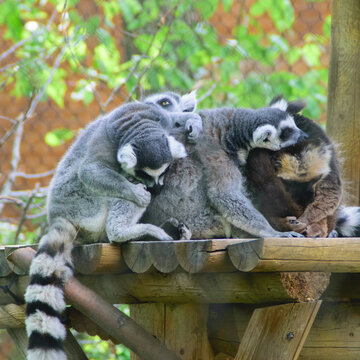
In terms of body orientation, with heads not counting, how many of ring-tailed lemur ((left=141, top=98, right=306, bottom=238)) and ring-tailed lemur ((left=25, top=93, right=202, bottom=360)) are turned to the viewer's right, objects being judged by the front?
2

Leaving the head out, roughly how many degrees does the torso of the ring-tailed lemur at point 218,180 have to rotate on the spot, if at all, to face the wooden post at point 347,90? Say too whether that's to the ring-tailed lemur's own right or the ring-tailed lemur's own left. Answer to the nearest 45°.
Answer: approximately 45° to the ring-tailed lemur's own left

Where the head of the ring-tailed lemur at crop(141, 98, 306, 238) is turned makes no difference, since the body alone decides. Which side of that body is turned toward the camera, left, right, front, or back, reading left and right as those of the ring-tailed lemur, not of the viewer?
right

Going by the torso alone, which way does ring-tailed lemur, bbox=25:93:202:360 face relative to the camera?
to the viewer's right

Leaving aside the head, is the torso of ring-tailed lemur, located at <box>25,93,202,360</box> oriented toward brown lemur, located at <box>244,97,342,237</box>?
yes
